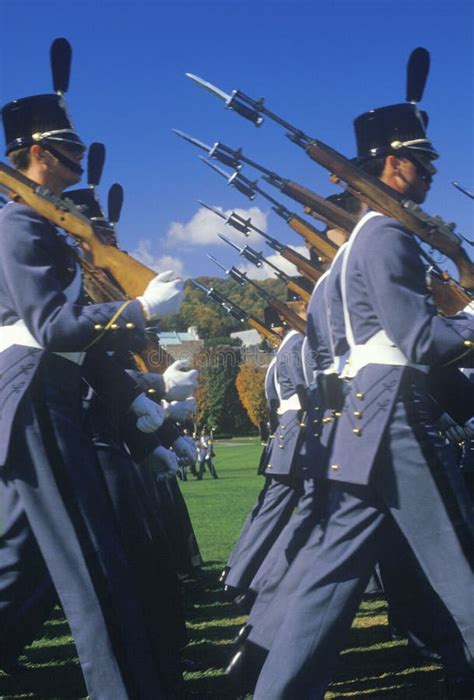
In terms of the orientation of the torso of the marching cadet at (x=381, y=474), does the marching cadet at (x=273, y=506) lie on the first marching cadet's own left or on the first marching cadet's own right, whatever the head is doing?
on the first marching cadet's own left

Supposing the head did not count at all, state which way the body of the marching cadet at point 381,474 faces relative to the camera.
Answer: to the viewer's right

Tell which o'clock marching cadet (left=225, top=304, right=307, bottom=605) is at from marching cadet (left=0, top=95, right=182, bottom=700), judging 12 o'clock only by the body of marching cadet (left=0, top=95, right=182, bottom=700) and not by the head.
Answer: marching cadet (left=225, top=304, right=307, bottom=605) is roughly at 10 o'clock from marching cadet (left=0, top=95, right=182, bottom=700).

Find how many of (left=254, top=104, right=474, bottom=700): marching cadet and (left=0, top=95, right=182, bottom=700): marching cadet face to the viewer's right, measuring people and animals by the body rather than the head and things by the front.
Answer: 2

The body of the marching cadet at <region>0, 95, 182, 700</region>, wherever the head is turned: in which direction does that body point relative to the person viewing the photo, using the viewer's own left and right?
facing to the right of the viewer

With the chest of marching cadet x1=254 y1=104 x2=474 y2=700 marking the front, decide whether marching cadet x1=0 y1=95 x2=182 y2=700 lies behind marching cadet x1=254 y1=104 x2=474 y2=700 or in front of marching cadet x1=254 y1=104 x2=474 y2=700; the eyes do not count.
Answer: behind

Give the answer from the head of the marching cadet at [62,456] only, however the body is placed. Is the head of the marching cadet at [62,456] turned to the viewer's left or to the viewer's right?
to the viewer's right

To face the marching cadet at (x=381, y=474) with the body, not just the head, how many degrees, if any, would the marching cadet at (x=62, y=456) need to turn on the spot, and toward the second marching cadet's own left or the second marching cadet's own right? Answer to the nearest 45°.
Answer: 0° — they already face them
